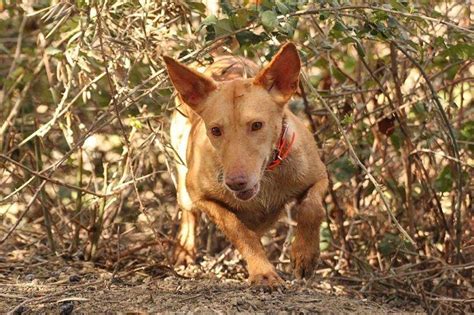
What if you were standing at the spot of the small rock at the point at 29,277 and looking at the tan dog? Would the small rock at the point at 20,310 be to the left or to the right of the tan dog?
right

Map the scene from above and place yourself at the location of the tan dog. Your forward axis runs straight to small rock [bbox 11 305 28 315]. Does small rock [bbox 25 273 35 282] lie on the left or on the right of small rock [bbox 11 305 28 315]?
right

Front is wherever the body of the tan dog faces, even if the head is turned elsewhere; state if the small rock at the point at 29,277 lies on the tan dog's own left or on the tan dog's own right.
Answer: on the tan dog's own right

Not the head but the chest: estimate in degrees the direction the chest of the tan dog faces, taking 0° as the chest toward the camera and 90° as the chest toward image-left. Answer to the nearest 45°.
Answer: approximately 0°

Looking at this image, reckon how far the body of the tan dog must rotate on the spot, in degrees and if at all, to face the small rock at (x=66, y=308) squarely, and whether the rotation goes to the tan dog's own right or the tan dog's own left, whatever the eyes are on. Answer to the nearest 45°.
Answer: approximately 90° to the tan dog's own right

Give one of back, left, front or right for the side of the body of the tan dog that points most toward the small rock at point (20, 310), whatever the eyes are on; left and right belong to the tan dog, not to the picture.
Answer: right
